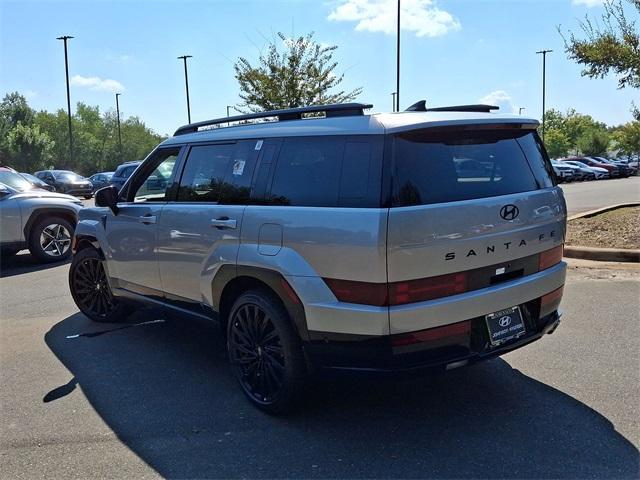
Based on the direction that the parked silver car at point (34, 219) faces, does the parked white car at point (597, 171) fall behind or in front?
in front

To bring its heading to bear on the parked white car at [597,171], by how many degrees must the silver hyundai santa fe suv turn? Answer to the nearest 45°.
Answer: approximately 90° to its right

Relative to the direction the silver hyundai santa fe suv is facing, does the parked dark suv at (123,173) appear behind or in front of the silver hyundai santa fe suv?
in front

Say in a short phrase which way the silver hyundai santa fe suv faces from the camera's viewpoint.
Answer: facing away from the viewer and to the left of the viewer

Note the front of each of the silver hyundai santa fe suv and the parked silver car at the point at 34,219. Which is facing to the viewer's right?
the parked silver car

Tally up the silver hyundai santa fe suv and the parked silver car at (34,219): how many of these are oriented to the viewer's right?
1

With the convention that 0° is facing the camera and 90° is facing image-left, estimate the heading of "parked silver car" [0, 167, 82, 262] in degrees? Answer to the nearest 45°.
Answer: approximately 270°

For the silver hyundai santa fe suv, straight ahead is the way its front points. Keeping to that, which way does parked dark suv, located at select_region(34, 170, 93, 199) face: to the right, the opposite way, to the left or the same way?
the opposite way

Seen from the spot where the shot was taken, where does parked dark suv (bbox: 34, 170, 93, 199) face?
facing the viewer and to the right of the viewer

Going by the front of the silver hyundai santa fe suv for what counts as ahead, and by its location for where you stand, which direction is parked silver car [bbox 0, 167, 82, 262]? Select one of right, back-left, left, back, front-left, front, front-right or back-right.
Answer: front

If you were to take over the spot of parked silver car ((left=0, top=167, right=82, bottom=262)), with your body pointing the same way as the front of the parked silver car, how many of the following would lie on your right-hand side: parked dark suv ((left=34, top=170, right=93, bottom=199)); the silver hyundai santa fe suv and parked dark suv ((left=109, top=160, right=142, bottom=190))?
1

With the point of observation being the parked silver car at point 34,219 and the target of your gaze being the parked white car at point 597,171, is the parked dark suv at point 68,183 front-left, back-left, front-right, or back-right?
front-left

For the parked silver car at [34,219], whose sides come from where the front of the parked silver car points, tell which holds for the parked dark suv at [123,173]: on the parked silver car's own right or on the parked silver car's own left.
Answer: on the parked silver car's own left

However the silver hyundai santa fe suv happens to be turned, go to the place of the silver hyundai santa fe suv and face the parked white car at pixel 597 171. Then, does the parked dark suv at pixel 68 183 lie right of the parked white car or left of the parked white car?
left

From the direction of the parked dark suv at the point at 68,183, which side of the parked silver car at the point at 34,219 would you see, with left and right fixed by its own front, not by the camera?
left
